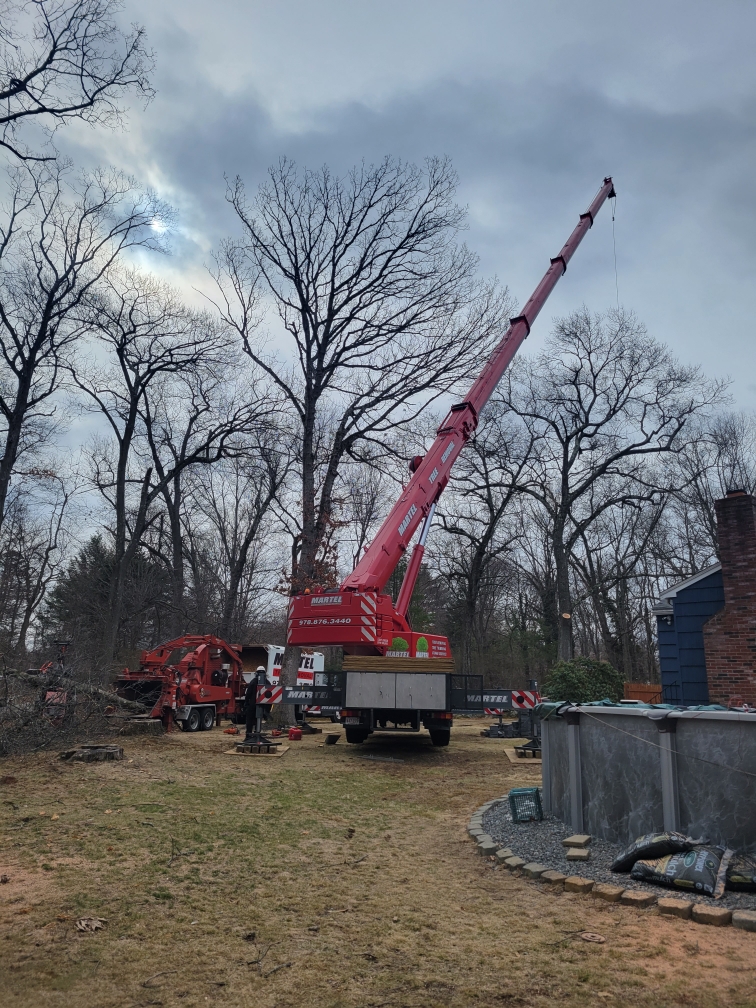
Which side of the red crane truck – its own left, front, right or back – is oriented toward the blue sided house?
right

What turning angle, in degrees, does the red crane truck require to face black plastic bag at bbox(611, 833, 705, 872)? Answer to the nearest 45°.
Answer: approximately 180°

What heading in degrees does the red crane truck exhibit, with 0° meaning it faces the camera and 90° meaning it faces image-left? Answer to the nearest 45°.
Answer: approximately 180°

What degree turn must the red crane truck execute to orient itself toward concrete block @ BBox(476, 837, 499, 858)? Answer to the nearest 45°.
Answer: approximately 180°

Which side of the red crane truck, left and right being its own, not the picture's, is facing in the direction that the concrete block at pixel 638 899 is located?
back

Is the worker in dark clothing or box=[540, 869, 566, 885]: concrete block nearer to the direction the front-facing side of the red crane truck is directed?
the worker in dark clothing

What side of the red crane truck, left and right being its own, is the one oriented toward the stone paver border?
back

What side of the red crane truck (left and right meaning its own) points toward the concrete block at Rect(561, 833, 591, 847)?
back

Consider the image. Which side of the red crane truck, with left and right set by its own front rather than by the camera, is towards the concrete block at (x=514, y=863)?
back

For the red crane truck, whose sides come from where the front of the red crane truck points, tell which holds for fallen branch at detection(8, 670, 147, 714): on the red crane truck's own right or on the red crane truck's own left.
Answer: on the red crane truck's own left
